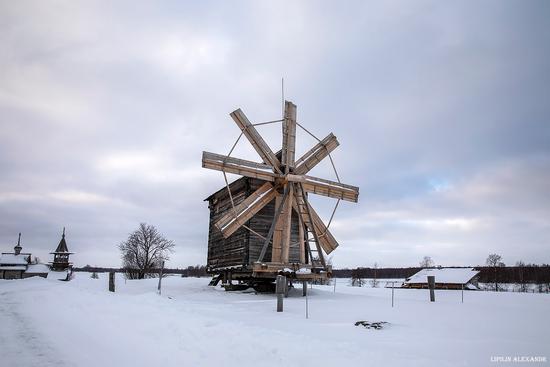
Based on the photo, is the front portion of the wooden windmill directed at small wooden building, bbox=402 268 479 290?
no

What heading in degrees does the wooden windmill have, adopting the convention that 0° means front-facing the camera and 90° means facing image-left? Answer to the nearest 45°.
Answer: approximately 315°
